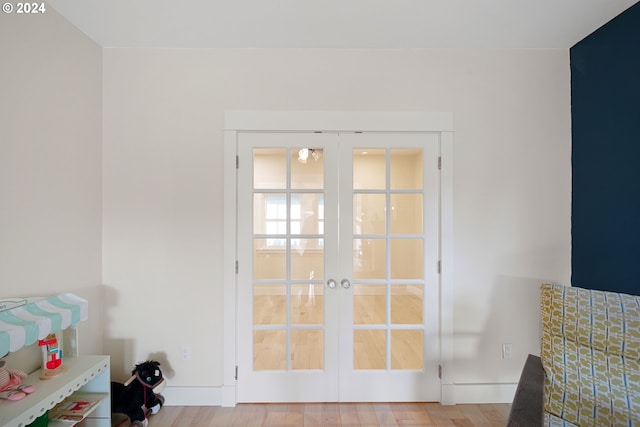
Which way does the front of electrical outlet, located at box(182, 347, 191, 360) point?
toward the camera

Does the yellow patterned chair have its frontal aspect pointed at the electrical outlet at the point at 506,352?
no

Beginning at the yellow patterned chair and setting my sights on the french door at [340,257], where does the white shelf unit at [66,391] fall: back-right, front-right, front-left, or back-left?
front-left

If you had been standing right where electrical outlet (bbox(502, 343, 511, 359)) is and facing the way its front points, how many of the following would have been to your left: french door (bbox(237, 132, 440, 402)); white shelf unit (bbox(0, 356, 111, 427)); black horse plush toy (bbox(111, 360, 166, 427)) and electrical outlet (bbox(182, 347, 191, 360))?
0

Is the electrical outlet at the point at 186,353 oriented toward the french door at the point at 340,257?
no

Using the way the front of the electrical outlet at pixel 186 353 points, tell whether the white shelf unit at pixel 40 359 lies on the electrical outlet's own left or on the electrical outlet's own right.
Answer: on the electrical outlet's own right

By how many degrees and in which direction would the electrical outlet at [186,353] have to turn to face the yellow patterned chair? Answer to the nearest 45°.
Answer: approximately 45° to its left

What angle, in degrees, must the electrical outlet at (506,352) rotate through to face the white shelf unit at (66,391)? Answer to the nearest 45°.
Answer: approximately 45° to its right

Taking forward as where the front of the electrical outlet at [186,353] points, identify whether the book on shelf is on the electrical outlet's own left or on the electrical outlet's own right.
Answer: on the electrical outlet's own right

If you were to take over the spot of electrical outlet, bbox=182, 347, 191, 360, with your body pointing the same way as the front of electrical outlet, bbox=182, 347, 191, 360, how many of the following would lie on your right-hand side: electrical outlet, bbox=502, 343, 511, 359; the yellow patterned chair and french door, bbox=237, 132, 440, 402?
0

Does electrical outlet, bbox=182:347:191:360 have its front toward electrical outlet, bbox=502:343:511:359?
no

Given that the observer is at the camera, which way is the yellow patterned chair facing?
facing the viewer and to the left of the viewer

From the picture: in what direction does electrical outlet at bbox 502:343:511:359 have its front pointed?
toward the camera

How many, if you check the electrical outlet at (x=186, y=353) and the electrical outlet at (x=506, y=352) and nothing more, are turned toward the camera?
2
